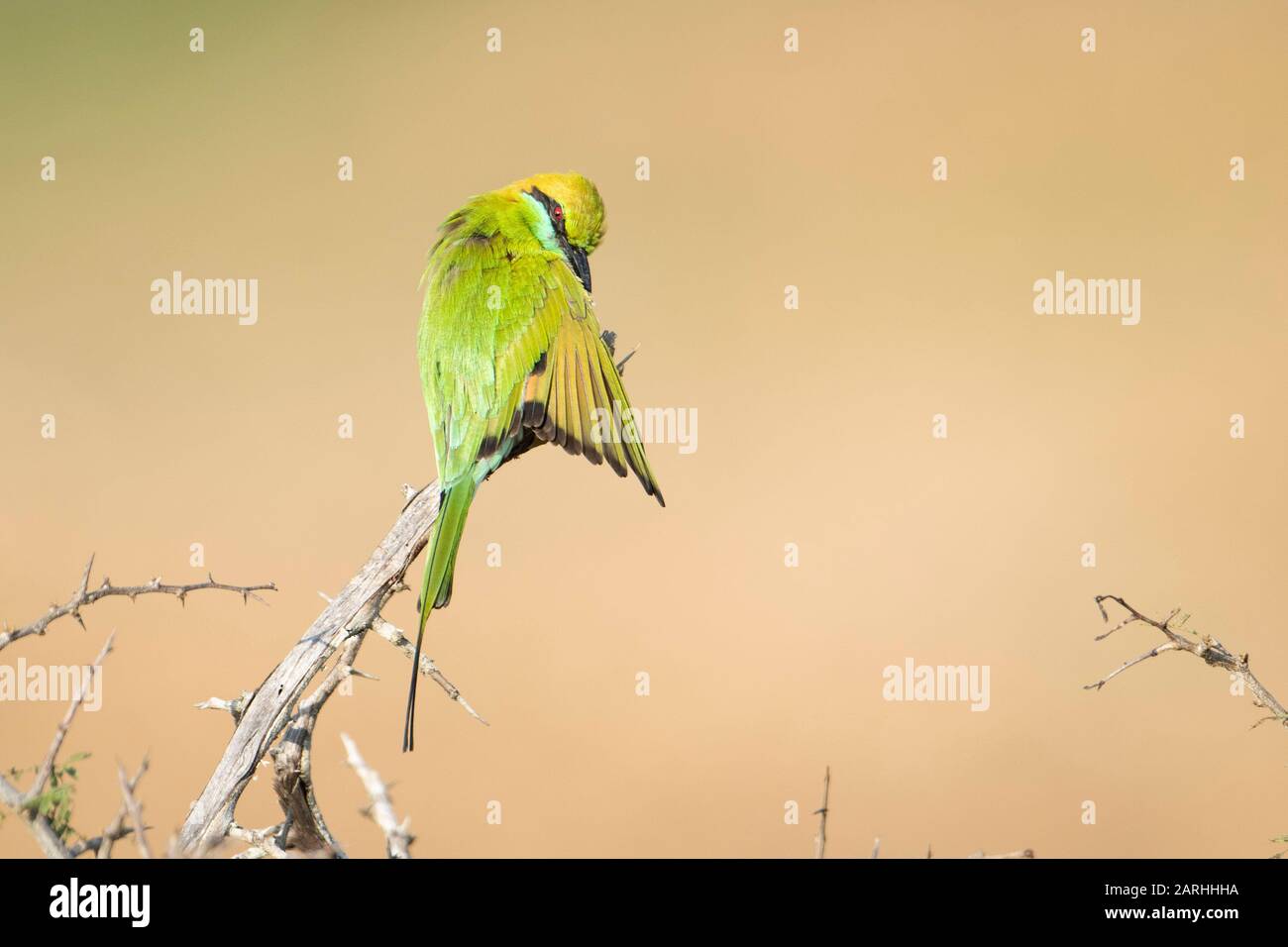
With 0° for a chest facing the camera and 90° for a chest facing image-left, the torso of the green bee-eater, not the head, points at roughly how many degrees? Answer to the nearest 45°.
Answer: approximately 225°

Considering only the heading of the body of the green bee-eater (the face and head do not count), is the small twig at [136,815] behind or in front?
behind

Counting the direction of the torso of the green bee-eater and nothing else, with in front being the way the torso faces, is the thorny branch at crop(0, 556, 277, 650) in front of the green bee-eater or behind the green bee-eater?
behind

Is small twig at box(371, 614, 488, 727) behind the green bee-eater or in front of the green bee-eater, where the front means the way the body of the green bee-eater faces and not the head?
behind
